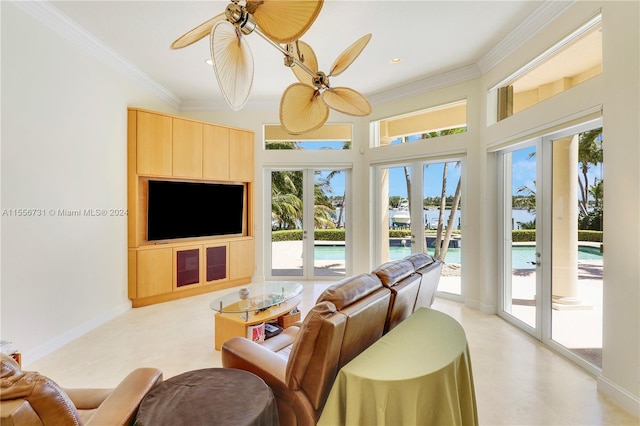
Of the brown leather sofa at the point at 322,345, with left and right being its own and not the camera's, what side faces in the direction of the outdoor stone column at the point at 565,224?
right

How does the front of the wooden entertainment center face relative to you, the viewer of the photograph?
facing the viewer and to the right of the viewer

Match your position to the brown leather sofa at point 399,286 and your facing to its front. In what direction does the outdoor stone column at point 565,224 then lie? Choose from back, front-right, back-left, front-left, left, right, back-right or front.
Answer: right

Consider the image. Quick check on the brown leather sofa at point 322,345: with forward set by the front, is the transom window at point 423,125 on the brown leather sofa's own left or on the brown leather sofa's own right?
on the brown leather sofa's own right

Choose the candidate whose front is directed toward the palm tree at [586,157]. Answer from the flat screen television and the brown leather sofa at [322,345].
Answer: the flat screen television

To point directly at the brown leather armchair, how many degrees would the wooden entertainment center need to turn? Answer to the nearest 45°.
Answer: approximately 45° to its right

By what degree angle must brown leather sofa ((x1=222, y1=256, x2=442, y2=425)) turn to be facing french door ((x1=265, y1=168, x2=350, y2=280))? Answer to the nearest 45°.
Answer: approximately 45° to its right

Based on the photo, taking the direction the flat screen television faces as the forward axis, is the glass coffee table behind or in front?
in front

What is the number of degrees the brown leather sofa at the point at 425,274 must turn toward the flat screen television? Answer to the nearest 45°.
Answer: approximately 45° to its left

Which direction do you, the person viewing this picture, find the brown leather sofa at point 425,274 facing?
facing away from the viewer and to the left of the viewer

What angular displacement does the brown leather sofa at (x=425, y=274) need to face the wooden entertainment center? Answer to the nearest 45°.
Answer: approximately 45° to its left

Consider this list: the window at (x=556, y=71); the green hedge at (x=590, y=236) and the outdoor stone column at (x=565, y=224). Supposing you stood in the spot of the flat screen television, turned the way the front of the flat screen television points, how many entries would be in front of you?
3

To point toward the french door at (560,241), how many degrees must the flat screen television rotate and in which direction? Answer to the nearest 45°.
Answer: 0° — it already faces it

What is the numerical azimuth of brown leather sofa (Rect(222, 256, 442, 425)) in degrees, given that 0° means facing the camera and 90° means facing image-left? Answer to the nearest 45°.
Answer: approximately 135°
